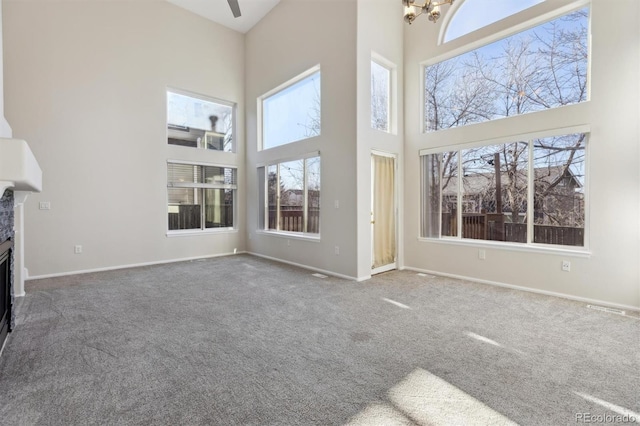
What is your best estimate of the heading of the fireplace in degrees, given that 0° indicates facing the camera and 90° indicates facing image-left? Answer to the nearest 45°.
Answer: approximately 315°

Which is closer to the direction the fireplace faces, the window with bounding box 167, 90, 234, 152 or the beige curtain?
the beige curtain

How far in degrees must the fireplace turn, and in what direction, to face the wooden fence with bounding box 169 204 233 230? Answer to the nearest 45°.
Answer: approximately 90° to its left

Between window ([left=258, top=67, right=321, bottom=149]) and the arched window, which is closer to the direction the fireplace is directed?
the arched window

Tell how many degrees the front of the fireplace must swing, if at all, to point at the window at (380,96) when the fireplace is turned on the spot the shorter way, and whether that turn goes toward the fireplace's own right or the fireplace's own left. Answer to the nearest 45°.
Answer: approximately 45° to the fireplace's own left

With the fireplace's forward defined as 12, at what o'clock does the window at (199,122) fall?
The window is roughly at 9 o'clock from the fireplace.

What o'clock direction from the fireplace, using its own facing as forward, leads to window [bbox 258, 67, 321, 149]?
The window is roughly at 10 o'clock from the fireplace.

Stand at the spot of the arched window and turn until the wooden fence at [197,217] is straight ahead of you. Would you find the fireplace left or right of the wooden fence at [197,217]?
left

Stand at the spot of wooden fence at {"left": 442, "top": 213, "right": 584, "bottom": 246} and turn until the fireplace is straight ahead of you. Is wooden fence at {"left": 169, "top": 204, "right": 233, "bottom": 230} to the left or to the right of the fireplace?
right
